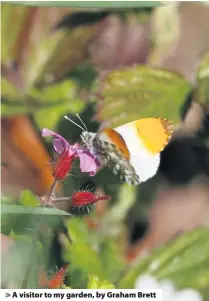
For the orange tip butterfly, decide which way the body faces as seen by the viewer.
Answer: to the viewer's left
